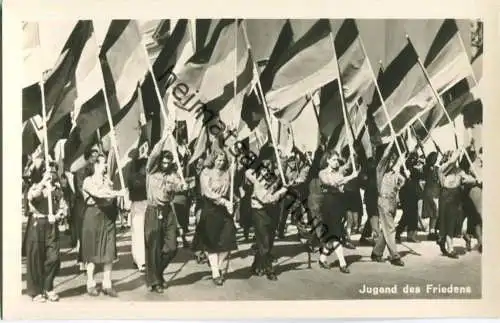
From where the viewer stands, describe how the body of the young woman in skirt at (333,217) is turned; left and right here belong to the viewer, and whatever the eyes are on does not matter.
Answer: facing the viewer and to the right of the viewer
